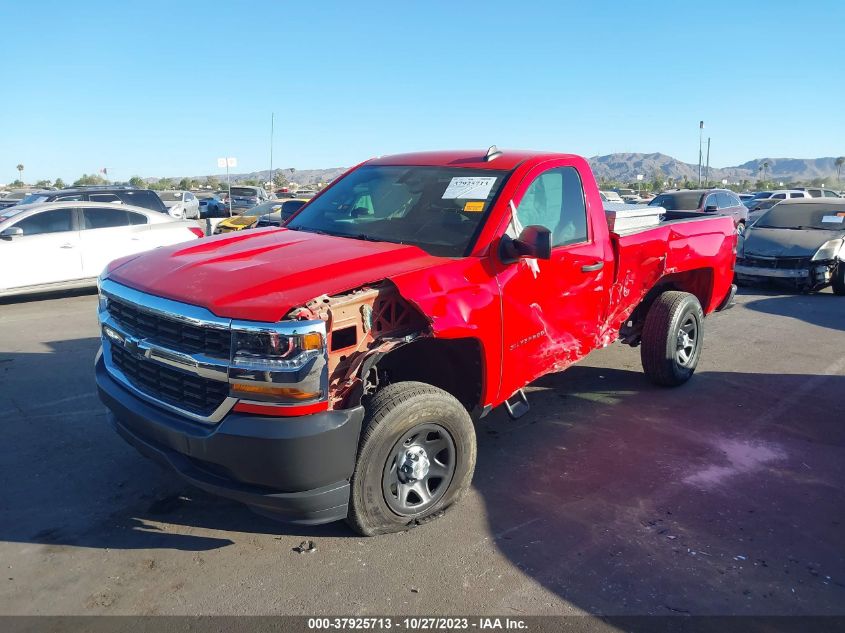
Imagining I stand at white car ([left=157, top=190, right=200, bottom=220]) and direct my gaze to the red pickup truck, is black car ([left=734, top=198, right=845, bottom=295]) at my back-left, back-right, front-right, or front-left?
front-left

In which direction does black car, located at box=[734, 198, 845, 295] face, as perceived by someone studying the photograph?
facing the viewer and to the left of the viewer

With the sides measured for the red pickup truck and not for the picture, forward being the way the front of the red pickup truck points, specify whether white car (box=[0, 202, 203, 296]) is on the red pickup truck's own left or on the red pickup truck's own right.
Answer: on the red pickup truck's own right

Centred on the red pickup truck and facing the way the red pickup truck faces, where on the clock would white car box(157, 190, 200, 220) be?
The white car is roughly at 4 o'clock from the red pickup truck.

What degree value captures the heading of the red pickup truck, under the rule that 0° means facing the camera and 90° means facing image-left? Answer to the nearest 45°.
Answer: approximately 45°

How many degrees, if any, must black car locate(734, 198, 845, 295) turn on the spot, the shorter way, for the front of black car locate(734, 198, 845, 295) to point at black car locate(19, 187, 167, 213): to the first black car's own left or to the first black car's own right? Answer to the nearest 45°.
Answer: approximately 45° to the first black car's own right

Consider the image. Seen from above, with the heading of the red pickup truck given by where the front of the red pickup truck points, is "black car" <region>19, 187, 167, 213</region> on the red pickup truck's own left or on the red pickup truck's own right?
on the red pickup truck's own right

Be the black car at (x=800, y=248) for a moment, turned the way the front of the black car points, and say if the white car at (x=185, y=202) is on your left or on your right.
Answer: on your right

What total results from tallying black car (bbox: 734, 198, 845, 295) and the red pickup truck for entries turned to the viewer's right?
0
